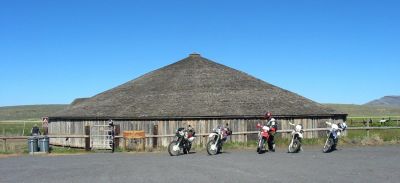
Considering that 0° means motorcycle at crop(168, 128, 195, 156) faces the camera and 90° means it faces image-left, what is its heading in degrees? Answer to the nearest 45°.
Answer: approximately 45°

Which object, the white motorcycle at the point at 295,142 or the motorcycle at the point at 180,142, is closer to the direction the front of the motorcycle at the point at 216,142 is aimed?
the motorcycle

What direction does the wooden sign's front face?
toward the camera

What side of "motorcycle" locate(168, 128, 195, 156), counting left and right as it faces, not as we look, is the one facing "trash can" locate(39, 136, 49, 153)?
right

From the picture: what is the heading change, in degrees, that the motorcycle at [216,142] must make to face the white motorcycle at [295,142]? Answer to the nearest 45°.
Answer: approximately 135° to its left

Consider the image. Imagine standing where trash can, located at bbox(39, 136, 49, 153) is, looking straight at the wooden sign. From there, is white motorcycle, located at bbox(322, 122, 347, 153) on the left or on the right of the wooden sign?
right

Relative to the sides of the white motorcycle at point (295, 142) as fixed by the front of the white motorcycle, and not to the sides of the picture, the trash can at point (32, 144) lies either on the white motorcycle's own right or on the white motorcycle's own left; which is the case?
on the white motorcycle's own right

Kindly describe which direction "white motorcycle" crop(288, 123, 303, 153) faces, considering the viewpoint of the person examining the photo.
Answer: facing the viewer and to the left of the viewer

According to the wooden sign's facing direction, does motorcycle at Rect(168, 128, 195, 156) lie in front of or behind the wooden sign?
in front

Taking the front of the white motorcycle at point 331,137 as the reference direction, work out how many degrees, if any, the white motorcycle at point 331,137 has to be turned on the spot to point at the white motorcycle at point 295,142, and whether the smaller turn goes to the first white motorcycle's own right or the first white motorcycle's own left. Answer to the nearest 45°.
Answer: approximately 45° to the first white motorcycle's own right

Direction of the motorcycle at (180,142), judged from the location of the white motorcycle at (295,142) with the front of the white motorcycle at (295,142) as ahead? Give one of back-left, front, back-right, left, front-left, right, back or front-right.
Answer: front-right

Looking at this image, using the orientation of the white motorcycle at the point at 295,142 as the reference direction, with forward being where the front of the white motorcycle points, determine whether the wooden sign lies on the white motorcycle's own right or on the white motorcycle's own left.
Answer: on the white motorcycle's own right

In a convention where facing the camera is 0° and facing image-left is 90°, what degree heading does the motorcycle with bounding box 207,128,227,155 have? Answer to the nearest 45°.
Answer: approximately 45°
